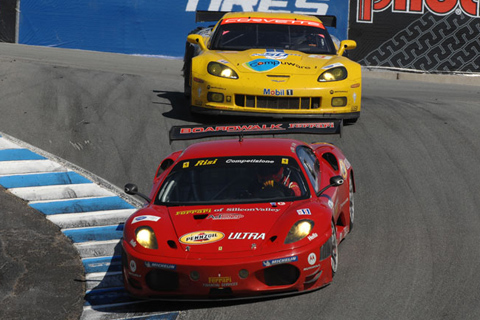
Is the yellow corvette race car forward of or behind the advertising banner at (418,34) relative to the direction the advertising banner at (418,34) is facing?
forward

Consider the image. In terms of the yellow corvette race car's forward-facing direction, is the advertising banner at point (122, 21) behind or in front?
behind

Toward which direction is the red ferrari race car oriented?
toward the camera

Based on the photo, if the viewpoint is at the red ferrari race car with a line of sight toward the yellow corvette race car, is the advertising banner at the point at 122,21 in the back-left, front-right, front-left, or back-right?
front-left

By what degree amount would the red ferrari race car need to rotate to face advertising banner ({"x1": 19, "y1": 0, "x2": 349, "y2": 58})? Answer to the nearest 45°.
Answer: approximately 180°

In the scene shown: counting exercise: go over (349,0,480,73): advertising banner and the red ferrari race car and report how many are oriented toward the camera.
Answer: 2

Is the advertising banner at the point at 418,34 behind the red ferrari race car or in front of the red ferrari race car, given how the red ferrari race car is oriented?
behind

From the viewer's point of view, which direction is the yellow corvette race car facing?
toward the camera

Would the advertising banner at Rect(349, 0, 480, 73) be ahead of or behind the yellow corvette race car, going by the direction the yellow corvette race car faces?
behind

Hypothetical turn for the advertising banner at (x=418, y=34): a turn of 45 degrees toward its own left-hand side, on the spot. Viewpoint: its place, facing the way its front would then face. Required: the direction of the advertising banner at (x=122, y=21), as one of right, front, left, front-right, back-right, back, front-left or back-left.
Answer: back-right

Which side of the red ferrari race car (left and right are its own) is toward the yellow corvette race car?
back

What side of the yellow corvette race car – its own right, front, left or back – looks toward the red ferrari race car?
front

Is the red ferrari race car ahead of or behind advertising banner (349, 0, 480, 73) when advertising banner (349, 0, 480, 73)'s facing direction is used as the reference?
ahead

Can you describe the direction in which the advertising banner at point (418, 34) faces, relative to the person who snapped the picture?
facing the viewer
